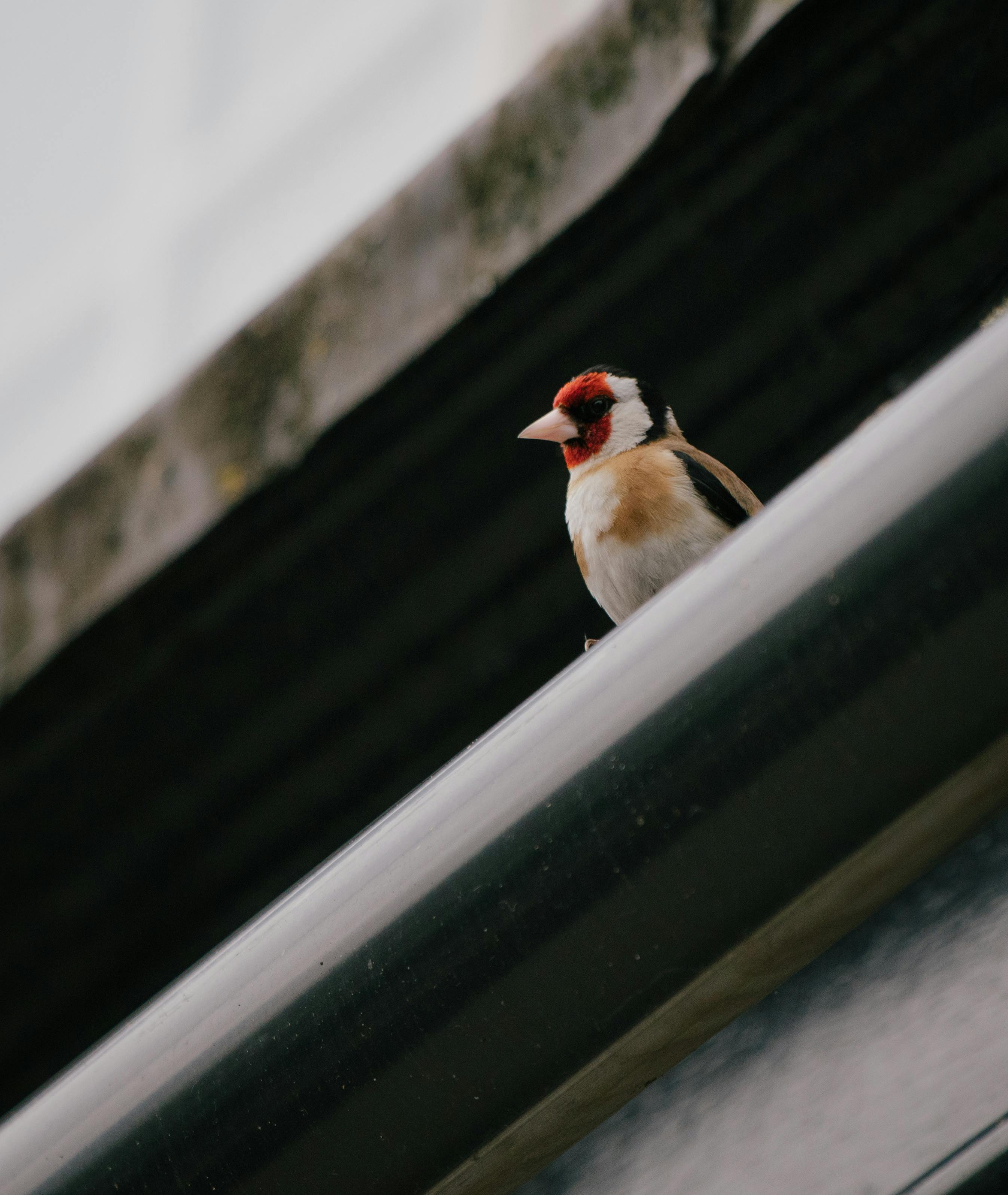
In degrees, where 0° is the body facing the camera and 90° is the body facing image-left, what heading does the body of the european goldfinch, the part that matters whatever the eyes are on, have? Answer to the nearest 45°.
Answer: approximately 45°
